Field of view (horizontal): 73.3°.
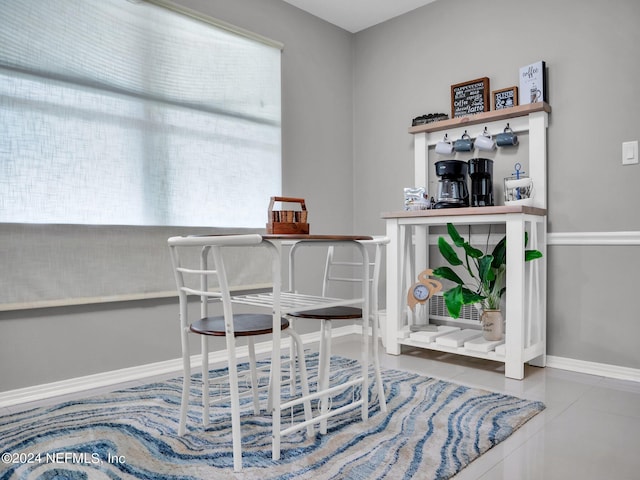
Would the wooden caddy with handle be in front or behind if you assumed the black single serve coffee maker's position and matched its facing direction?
in front

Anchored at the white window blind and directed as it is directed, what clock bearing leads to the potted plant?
The potted plant is roughly at 11 o'clock from the white window blind.

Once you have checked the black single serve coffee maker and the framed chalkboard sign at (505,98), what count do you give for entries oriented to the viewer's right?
0

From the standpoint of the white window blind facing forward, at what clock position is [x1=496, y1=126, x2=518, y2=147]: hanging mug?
The hanging mug is roughly at 11 o'clock from the white window blind.

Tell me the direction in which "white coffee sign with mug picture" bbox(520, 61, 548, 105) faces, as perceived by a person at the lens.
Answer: facing the viewer and to the left of the viewer

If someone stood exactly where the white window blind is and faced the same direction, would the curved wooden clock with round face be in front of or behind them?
in front

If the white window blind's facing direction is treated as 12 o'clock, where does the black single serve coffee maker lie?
The black single serve coffee maker is roughly at 11 o'clock from the white window blind.

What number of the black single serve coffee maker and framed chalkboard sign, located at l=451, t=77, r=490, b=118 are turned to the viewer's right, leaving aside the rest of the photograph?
0
